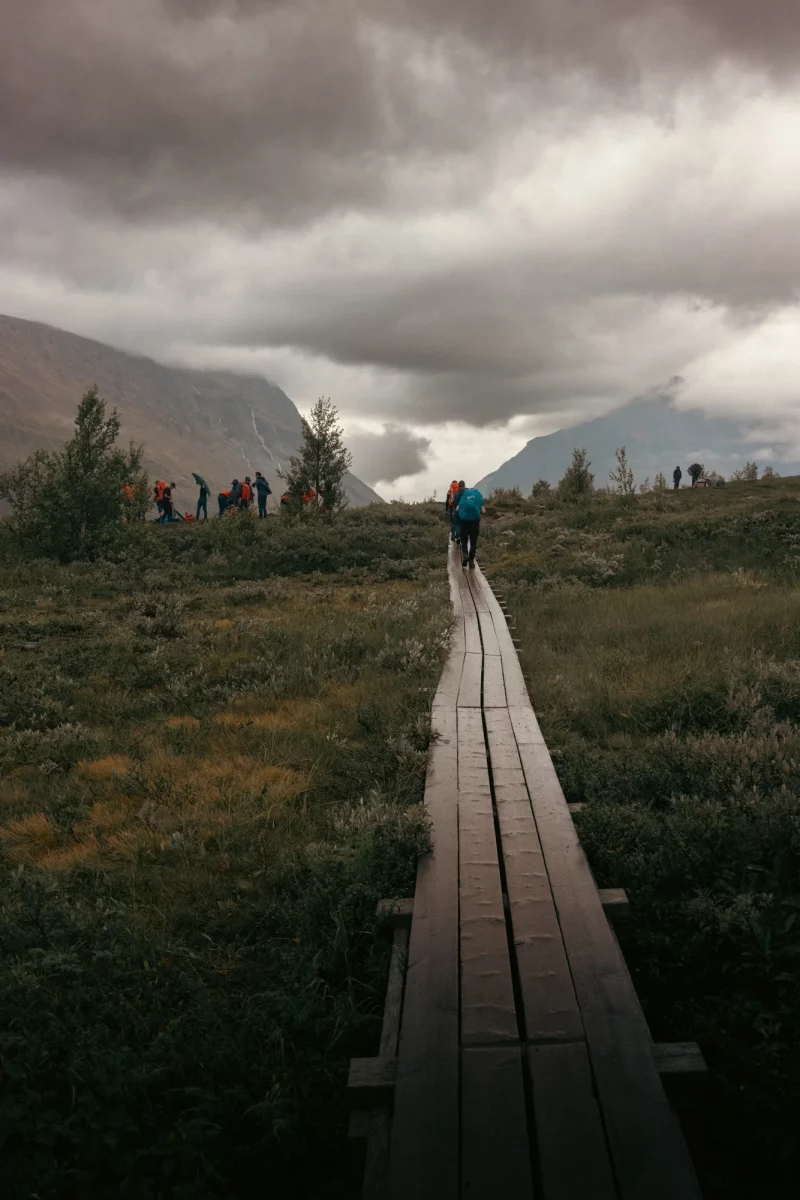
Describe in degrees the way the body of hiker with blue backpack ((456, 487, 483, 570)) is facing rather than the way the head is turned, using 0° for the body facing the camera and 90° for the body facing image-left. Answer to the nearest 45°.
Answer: approximately 180°

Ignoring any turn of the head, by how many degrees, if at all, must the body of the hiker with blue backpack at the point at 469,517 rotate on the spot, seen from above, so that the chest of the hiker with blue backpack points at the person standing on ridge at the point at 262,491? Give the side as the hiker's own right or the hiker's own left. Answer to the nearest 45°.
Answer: approximately 45° to the hiker's own left

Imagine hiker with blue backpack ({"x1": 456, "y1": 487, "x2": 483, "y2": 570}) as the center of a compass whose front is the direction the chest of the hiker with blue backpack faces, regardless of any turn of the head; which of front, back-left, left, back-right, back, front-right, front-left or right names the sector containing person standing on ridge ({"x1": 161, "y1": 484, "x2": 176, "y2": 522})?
front-left

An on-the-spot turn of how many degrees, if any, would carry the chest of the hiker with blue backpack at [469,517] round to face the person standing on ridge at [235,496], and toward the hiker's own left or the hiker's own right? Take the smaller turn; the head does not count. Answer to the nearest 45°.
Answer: approximately 45° to the hiker's own left
